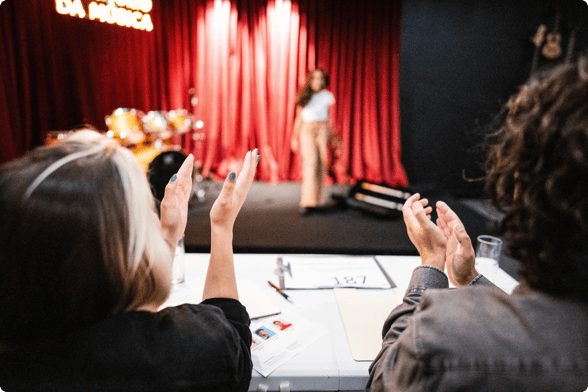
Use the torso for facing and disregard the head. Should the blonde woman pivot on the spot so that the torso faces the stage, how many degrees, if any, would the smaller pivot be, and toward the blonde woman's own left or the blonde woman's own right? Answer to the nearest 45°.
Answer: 0° — they already face it

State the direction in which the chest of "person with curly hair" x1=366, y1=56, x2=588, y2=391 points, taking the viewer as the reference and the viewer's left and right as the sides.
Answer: facing away from the viewer and to the left of the viewer

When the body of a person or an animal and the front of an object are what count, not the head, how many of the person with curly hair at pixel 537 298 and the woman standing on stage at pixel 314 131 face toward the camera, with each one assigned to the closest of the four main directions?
1

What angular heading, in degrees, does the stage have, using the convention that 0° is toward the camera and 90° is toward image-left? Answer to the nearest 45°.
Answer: approximately 0°

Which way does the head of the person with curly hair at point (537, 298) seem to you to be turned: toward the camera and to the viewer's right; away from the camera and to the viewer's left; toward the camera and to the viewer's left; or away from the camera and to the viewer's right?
away from the camera and to the viewer's left

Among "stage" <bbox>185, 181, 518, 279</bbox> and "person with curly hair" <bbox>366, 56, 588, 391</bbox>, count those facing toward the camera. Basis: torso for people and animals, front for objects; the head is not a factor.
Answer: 1

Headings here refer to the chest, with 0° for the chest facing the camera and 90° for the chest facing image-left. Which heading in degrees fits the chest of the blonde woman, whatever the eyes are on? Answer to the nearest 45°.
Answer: approximately 225°

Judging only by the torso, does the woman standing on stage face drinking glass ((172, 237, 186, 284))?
yes
